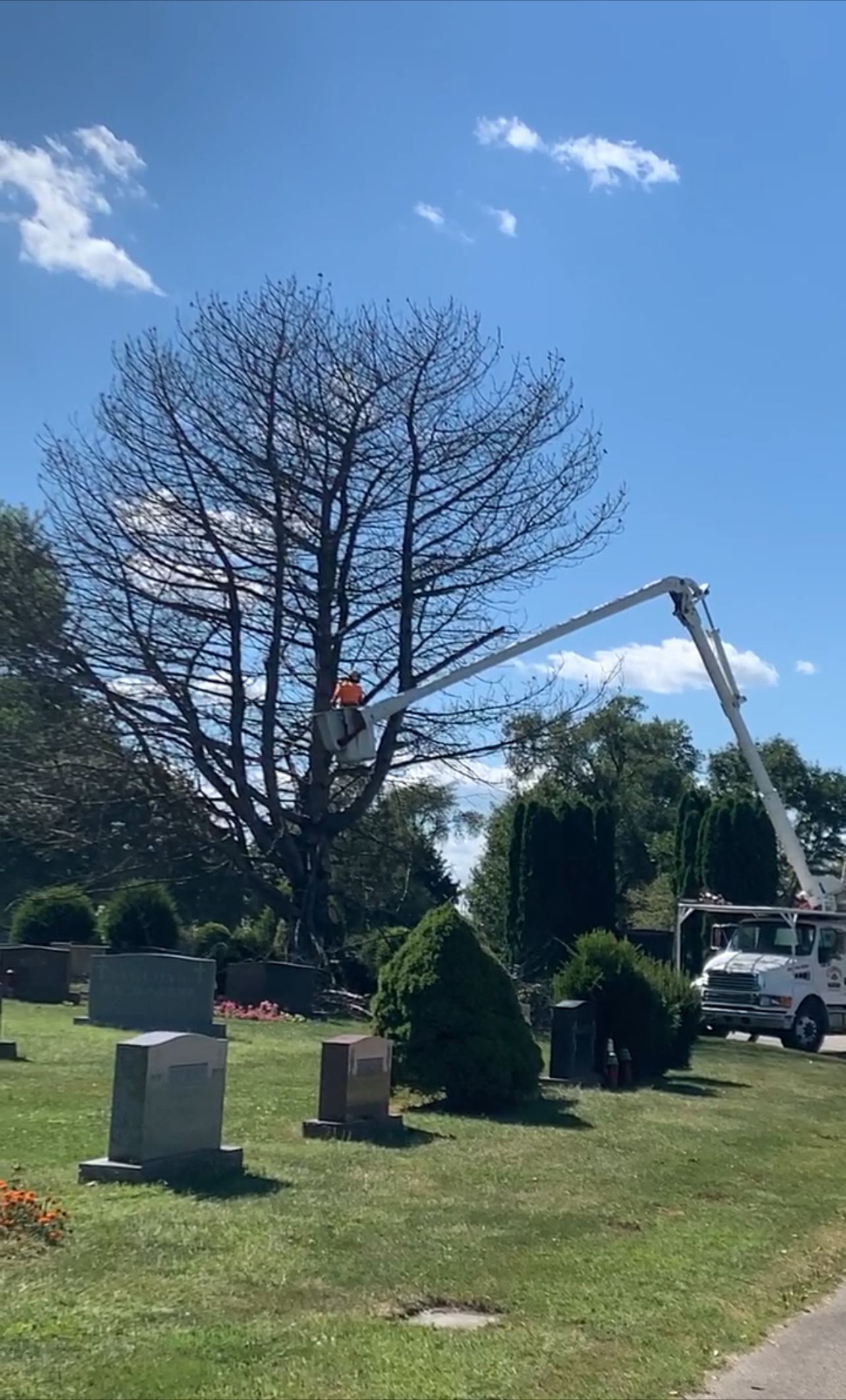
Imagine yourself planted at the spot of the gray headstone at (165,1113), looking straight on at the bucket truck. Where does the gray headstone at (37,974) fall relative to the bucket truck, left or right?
left

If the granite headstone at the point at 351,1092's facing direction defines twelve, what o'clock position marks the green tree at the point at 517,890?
The green tree is roughly at 8 o'clock from the granite headstone.

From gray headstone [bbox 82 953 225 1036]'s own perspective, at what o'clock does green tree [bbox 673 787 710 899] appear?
The green tree is roughly at 7 o'clock from the gray headstone.

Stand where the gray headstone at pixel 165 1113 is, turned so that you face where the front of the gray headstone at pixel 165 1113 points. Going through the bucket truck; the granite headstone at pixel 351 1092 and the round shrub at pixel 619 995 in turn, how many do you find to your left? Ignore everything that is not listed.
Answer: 3

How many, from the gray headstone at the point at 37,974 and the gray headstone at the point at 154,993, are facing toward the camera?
2

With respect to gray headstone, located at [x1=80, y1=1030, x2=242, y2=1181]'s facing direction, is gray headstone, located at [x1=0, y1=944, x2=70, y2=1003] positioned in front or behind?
behind

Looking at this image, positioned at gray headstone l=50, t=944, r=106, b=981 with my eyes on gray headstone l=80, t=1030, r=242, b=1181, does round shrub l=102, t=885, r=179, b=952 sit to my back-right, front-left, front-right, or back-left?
back-left

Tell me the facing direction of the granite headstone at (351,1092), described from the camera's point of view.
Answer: facing the viewer and to the right of the viewer

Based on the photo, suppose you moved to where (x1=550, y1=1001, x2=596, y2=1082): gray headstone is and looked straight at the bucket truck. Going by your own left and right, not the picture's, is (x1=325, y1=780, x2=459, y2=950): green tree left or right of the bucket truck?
left
